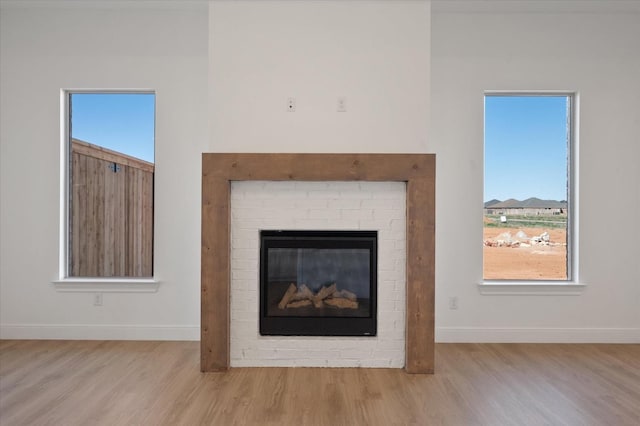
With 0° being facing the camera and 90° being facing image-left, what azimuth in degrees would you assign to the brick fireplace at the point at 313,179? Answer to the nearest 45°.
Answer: approximately 0°

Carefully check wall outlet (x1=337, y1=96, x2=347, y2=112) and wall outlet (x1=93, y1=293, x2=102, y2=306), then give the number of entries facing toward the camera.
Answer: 2

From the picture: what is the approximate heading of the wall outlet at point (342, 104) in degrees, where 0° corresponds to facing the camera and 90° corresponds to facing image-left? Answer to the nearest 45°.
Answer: approximately 0°

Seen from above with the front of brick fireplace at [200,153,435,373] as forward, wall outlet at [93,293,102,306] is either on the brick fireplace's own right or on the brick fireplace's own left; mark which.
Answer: on the brick fireplace's own right

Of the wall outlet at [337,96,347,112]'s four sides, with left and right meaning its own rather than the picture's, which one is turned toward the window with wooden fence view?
right

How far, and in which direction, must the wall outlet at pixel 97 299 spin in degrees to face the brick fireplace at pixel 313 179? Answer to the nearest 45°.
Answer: approximately 45° to its left

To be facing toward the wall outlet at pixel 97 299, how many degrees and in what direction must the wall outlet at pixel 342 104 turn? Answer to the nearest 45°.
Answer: approximately 90° to its right

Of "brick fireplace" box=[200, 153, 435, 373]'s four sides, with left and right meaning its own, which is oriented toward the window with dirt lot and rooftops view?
left

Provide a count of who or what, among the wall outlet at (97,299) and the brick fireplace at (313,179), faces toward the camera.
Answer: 2
